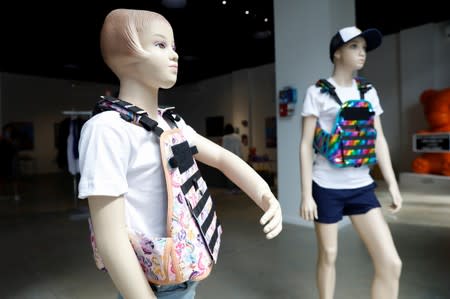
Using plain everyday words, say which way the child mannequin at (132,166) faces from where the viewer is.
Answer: facing the viewer and to the right of the viewer

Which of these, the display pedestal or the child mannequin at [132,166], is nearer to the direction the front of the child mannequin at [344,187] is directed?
the child mannequin

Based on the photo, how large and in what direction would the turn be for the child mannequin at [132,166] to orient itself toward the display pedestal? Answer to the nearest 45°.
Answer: approximately 90° to its left

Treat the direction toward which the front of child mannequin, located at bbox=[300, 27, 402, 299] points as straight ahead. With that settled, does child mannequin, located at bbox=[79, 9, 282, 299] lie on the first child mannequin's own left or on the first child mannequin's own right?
on the first child mannequin's own right

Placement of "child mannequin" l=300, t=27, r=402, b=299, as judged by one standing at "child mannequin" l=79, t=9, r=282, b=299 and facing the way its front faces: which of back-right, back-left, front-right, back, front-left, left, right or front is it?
left

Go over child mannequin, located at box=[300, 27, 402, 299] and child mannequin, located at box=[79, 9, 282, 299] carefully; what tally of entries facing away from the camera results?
0

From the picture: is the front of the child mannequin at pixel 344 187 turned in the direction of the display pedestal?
no
